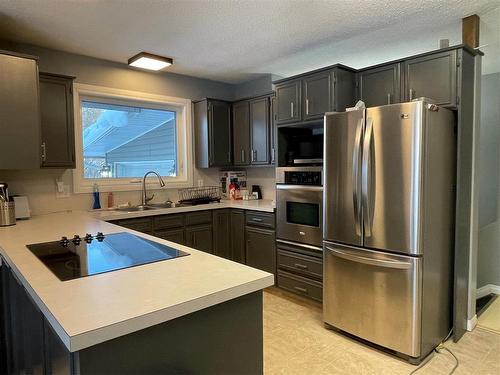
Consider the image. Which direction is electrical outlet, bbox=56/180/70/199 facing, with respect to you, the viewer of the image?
facing the viewer

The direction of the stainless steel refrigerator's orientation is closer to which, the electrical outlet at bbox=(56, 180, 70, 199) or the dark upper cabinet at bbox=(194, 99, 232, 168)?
the electrical outlet

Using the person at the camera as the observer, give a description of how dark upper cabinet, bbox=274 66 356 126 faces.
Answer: facing the viewer and to the left of the viewer

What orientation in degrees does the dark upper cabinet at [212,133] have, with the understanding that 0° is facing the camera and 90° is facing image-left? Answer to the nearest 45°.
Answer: approximately 315°

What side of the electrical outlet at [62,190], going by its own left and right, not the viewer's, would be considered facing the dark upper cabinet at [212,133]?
left

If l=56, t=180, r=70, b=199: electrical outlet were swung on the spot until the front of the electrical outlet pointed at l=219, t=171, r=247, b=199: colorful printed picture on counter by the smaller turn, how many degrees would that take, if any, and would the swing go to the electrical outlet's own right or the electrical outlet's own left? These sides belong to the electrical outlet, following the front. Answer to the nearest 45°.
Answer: approximately 90° to the electrical outlet's own left

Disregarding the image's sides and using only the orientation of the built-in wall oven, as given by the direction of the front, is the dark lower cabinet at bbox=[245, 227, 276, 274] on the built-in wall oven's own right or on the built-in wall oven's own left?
on the built-in wall oven's own right

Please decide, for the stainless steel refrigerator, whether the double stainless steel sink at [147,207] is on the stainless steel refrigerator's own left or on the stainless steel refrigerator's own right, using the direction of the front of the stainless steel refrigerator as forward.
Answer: on the stainless steel refrigerator's own right

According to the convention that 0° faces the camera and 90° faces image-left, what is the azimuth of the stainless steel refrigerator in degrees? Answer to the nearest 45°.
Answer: approximately 45°

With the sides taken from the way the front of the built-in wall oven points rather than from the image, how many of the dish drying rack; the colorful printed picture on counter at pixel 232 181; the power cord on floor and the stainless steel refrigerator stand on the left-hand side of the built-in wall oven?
2
